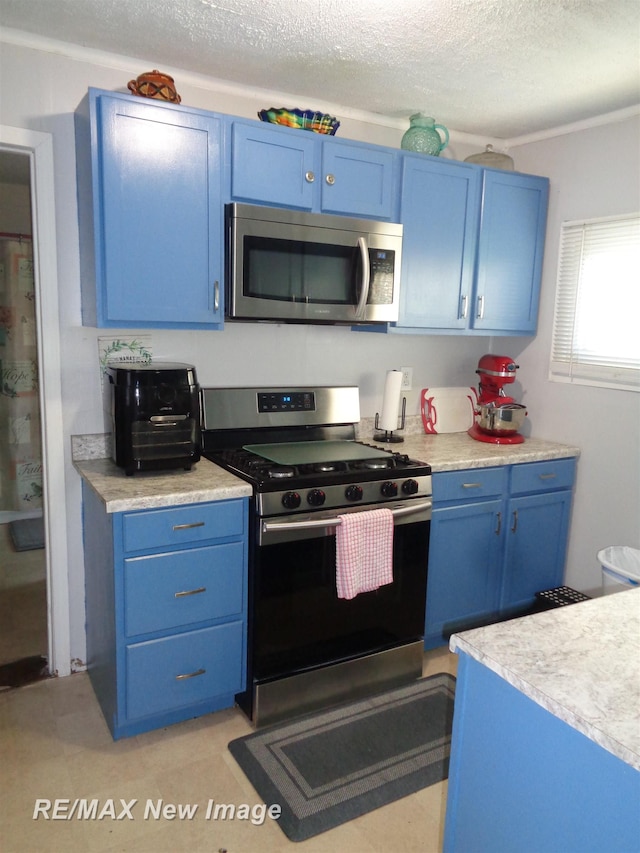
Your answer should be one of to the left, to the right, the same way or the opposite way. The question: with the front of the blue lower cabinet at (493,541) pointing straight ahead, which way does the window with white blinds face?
to the right

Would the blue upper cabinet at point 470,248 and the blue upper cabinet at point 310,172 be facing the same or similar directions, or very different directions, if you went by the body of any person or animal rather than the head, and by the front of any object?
same or similar directions

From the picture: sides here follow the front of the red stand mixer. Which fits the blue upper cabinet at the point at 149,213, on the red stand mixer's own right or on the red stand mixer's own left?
on the red stand mixer's own right

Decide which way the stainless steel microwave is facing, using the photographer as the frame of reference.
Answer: facing the viewer and to the right of the viewer

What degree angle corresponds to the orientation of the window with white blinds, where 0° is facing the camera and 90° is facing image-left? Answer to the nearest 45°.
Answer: approximately 45°

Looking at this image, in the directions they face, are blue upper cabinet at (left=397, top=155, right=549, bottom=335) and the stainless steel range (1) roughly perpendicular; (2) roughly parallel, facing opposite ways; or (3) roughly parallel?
roughly parallel

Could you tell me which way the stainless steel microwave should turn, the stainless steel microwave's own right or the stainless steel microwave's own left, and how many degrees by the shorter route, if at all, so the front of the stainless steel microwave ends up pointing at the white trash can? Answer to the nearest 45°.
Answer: approximately 45° to the stainless steel microwave's own left

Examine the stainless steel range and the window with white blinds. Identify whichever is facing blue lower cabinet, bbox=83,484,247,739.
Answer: the window with white blinds

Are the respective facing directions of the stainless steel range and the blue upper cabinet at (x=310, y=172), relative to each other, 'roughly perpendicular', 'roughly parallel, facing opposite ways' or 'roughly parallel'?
roughly parallel

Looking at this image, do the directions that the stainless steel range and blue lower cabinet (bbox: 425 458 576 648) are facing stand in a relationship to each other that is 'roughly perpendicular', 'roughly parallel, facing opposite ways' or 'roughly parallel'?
roughly parallel

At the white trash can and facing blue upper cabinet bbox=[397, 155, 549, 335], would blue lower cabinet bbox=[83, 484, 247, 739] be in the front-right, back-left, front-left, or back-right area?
front-left

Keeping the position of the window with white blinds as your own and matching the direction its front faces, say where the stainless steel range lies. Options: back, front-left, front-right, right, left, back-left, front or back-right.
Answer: front
